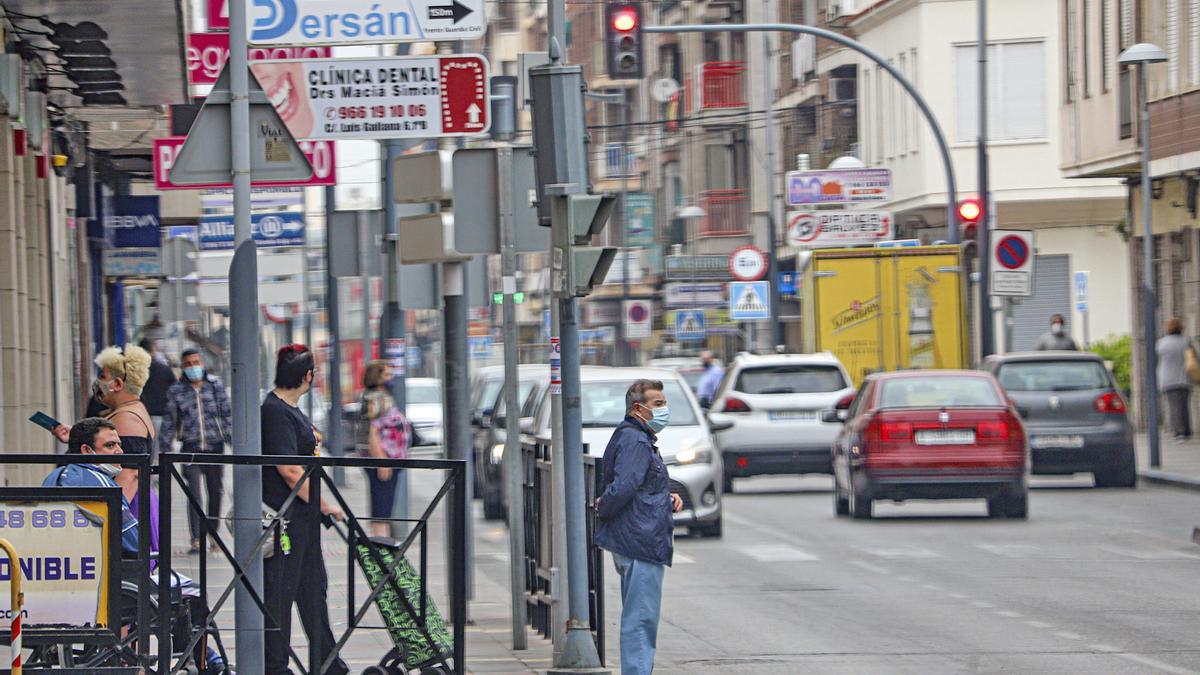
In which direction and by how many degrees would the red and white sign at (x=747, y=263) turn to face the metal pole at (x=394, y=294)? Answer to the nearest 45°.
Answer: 0° — it already faces it

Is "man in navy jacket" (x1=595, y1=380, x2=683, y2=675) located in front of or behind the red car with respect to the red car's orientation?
behind

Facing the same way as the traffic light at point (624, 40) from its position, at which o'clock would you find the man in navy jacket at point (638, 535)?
The man in navy jacket is roughly at 12 o'clock from the traffic light.

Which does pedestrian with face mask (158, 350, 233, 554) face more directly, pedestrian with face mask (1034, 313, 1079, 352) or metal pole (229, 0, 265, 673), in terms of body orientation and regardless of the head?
the metal pole

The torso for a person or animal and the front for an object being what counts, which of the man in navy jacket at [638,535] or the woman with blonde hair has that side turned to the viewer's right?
the man in navy jacket

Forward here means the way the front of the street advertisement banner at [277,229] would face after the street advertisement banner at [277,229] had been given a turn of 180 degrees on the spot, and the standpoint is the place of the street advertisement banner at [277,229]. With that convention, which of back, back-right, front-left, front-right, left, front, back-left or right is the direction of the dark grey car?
right

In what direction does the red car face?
away from the camera

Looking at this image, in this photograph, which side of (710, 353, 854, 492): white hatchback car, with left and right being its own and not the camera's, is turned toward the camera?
back

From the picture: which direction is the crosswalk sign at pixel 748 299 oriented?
toward the camera

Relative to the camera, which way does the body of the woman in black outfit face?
to the viewer's right

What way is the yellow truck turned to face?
away from the camera

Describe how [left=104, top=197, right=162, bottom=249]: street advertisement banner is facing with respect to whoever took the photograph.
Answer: facing the viewer

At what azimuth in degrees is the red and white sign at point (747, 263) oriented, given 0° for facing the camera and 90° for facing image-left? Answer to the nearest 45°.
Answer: approximately 0°

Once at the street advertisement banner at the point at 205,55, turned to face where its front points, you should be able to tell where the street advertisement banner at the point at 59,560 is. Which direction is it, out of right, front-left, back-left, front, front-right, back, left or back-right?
front

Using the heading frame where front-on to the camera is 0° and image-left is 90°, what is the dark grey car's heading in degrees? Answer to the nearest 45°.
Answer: approximately 180°
